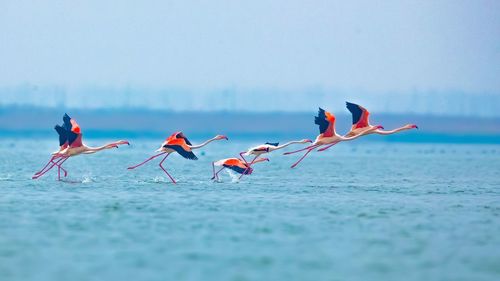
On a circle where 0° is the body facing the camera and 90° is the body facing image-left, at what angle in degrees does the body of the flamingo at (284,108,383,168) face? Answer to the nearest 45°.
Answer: approximately 270°

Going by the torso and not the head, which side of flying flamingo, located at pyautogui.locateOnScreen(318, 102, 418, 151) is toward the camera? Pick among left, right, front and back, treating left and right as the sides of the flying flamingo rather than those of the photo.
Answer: right

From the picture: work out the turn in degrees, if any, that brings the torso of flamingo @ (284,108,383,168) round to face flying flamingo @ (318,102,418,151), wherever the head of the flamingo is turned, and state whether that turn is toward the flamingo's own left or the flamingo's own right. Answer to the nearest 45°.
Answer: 0° — it already faces it

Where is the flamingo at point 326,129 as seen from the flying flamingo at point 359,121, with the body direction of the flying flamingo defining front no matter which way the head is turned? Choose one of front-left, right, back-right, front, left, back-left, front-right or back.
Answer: back

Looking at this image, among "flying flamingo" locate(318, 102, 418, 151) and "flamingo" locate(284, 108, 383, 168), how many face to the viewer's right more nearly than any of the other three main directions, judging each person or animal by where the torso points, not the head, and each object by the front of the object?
2
